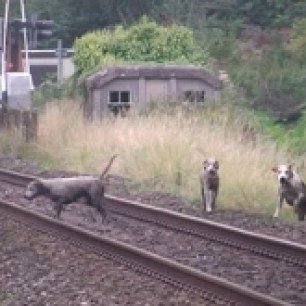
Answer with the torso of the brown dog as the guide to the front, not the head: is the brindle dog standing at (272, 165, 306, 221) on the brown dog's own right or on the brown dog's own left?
on the brown dog's own left

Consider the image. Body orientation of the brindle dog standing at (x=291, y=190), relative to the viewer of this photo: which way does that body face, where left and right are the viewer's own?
facing the viewer and to the left of the viewer

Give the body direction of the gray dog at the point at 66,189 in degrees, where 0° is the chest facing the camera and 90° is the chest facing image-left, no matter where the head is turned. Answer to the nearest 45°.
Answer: approximately 90°

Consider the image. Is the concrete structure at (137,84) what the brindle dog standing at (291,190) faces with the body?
no

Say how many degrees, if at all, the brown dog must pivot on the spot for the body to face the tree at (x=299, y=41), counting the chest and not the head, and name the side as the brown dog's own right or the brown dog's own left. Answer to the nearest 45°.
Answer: approximately 180°

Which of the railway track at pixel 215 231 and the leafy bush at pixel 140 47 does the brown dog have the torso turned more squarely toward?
the railway track

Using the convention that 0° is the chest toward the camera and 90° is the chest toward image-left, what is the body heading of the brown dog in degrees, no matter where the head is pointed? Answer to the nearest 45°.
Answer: approximately 0°

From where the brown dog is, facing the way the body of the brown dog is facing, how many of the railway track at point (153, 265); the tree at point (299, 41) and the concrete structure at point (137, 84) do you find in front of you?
1
